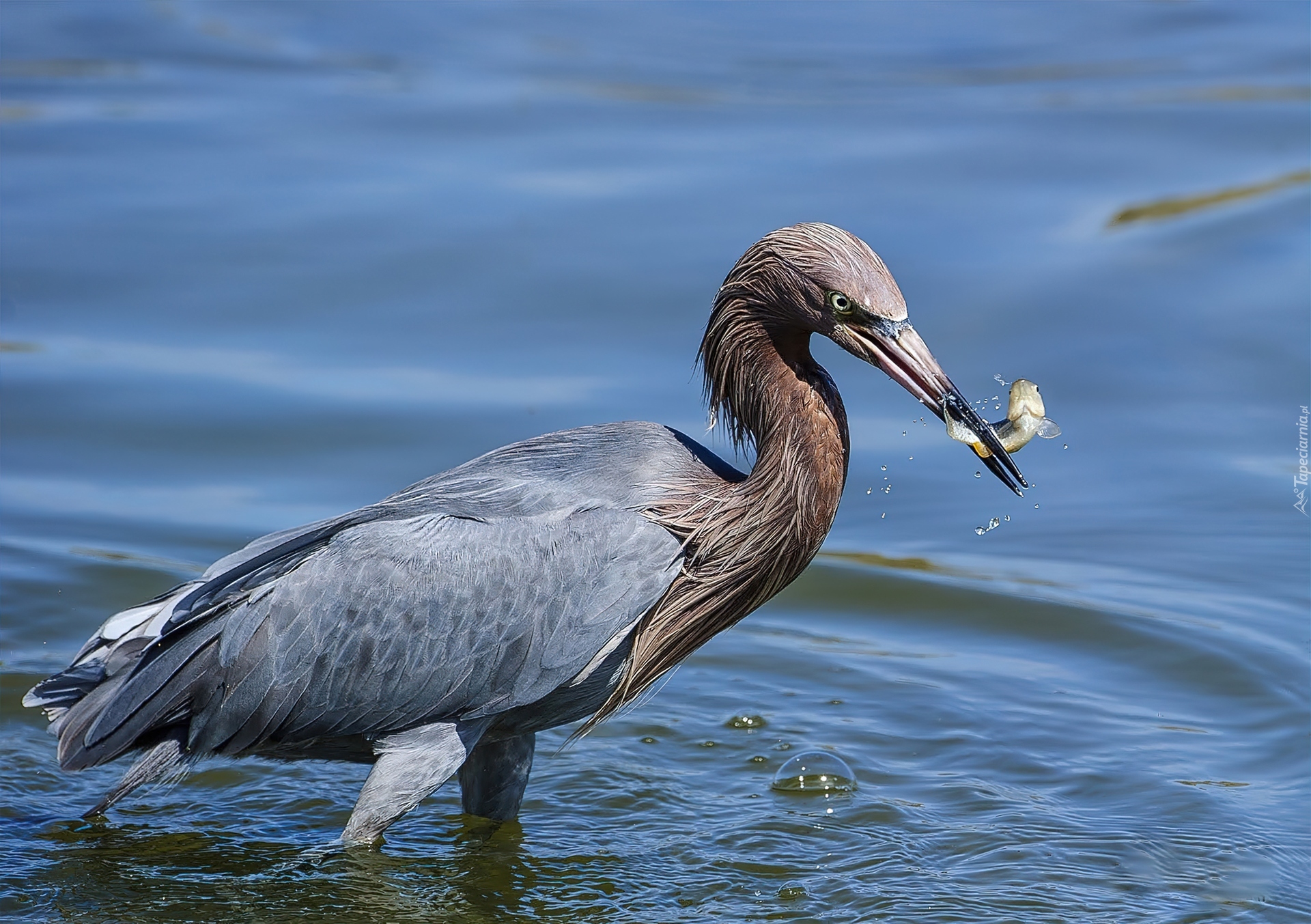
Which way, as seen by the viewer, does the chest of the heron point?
to the viewer's right

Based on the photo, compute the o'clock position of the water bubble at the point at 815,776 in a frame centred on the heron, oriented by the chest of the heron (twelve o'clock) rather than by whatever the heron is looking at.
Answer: The water bubble is roughly at 11 o'clock from the heron.
